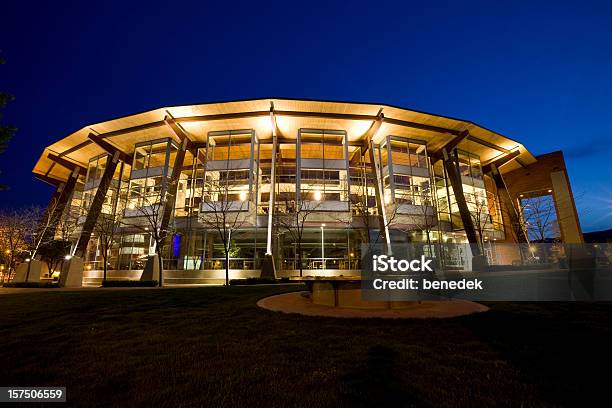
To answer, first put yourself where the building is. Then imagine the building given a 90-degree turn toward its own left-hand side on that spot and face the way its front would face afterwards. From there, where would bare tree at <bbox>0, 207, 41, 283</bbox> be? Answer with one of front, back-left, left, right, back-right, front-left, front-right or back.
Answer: back

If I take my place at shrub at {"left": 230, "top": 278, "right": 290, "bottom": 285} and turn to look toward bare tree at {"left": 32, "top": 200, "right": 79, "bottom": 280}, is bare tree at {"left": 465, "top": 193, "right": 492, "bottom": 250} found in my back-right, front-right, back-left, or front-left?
back-right

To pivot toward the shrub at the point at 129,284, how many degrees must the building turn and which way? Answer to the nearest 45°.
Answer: approximately 45° to its right

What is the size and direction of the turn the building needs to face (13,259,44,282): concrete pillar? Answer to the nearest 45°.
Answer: approximately 90° to its right

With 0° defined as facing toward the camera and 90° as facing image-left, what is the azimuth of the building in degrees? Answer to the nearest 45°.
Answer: approximately 0°

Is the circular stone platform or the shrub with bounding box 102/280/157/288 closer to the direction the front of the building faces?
the circular stone platform

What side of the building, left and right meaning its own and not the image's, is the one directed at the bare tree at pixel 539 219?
left

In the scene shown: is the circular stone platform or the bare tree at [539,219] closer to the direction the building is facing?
the circular stone platform

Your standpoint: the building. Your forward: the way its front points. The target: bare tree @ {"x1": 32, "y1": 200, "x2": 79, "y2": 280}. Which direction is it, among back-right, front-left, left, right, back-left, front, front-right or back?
right

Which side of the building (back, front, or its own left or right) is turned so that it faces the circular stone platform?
front
